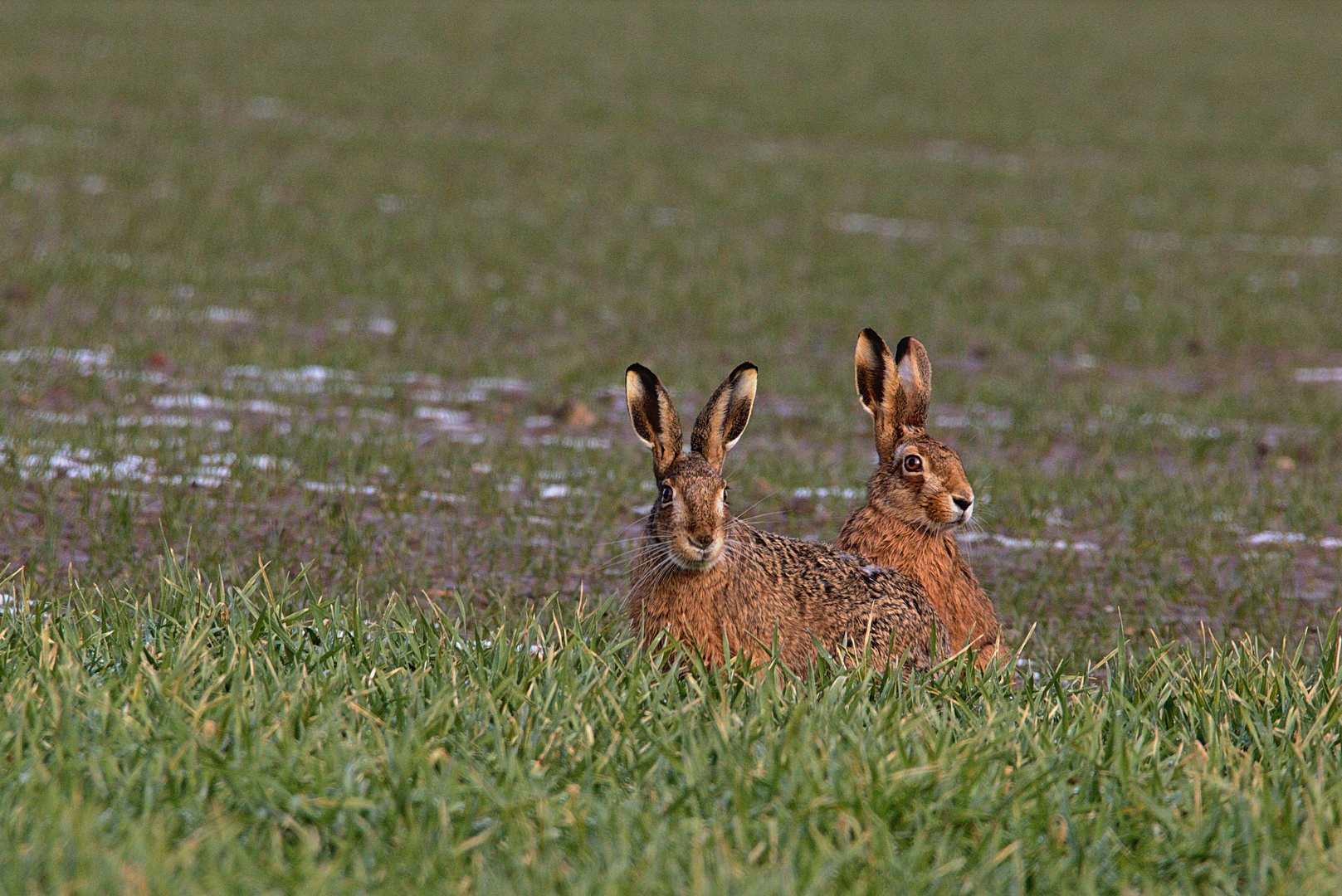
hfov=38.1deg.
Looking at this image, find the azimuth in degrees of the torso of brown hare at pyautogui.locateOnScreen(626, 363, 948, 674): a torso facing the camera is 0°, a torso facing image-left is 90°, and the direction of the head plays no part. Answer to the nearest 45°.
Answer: approximately 45°

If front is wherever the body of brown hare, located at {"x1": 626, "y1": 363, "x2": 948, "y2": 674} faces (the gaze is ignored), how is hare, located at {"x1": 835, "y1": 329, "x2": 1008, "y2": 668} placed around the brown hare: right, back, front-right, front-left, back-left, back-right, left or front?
back
